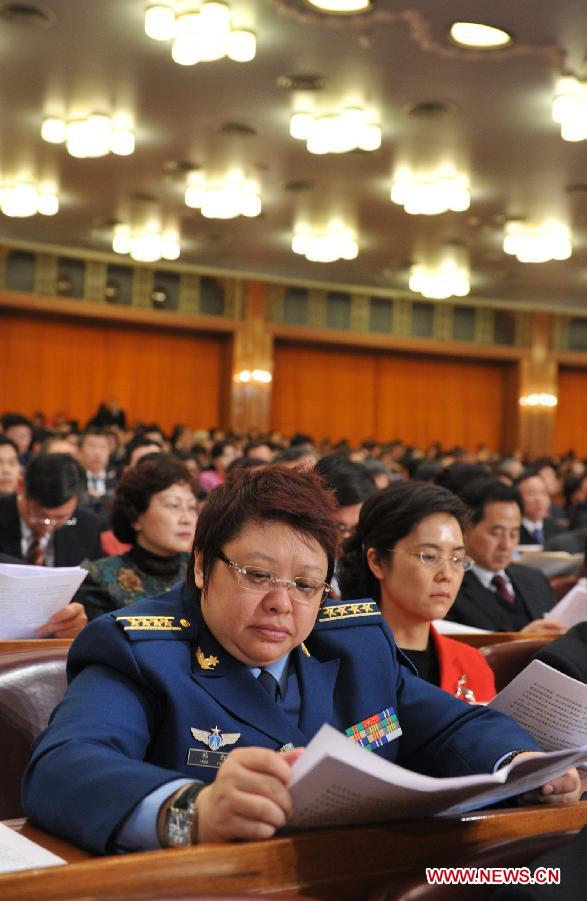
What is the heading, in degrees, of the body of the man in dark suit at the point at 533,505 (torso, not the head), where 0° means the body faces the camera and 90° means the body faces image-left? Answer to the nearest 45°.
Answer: approximately 315°

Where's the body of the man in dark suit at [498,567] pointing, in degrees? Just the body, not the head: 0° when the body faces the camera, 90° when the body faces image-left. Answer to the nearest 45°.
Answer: approximately 315°

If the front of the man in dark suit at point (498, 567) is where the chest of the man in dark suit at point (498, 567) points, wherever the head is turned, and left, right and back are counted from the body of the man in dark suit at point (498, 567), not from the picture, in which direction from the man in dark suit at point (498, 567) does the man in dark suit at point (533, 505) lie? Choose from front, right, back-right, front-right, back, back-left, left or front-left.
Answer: back-left

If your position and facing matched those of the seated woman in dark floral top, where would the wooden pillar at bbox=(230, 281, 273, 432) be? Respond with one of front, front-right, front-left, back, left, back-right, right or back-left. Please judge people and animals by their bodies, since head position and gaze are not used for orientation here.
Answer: back-left

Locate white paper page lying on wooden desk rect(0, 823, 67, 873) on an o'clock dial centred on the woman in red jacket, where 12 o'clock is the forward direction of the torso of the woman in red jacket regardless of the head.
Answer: The white paper page lying on wooden desk is roughly at 2 o'clock from the woman in red jacket.
